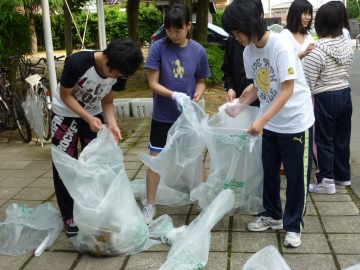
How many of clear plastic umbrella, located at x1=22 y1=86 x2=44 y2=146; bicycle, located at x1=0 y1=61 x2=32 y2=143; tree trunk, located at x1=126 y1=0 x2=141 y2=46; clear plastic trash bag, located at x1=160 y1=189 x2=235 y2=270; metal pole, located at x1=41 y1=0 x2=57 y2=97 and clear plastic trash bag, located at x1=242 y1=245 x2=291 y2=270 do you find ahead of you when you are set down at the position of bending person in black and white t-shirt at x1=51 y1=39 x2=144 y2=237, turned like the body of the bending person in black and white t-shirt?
2

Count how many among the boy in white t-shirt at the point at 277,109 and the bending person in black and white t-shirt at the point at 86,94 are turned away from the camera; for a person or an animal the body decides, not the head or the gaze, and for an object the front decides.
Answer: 0

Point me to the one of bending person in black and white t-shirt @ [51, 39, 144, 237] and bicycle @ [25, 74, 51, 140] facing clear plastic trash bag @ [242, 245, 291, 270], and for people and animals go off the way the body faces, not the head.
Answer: the bending person in black and white t-shirt

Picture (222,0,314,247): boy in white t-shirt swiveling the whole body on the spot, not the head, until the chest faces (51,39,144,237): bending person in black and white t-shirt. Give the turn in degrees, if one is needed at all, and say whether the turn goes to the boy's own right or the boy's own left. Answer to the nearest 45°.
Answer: approximately 45° to the boy's own right

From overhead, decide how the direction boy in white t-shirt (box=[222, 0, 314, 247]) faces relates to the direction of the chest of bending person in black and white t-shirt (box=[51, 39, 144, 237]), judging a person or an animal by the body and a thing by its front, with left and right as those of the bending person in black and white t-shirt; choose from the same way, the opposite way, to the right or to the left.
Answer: to the right
